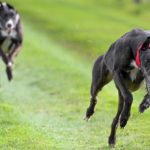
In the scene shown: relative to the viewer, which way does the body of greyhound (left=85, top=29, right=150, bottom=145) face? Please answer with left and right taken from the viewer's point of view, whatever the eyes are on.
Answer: facing the viewer and to the right of the viewer
